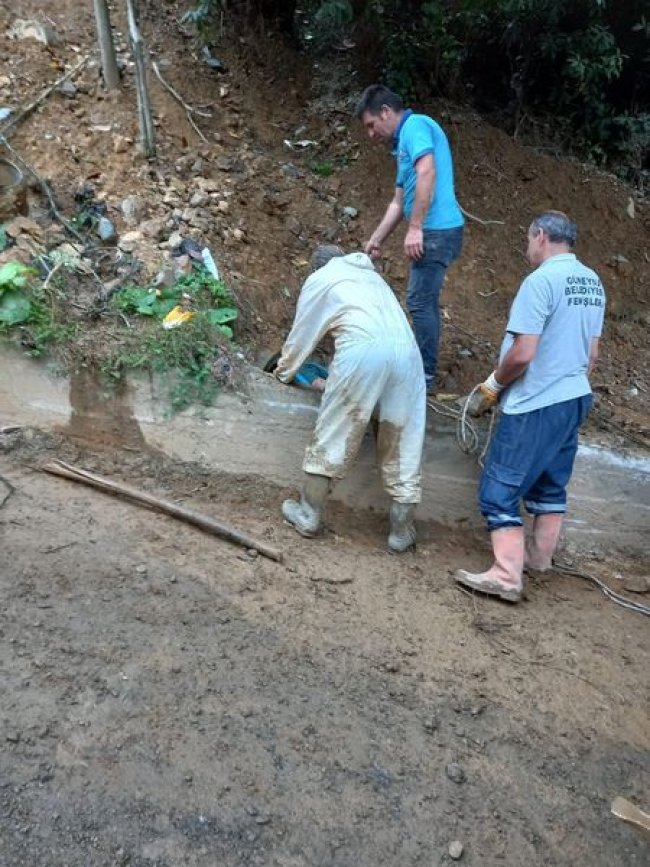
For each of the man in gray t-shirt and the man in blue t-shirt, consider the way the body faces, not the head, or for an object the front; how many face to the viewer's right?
0

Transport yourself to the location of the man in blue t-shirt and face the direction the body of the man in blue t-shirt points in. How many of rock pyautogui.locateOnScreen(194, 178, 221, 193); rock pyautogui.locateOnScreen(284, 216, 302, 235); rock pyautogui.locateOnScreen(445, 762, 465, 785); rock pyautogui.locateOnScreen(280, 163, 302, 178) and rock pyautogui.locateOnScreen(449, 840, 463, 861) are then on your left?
2

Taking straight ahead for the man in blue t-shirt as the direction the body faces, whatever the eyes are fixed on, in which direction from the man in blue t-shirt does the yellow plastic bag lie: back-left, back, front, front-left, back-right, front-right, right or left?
front

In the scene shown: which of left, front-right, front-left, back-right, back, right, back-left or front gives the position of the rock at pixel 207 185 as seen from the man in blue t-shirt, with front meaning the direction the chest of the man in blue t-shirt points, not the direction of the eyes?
front-right

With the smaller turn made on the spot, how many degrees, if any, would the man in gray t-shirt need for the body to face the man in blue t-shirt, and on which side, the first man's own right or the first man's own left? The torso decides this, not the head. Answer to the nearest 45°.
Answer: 0° — they already face them

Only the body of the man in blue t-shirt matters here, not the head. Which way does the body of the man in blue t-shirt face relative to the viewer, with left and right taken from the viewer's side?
facing to the left of the viewer

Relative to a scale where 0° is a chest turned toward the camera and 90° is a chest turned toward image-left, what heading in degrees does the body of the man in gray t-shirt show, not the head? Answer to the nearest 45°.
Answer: approximately 135°

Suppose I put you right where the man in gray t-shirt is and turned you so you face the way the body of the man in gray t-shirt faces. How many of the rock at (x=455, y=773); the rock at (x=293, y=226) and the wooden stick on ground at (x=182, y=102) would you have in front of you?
2

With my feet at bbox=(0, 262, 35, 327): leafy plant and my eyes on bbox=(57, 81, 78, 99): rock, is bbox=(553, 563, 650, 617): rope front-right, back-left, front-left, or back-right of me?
back-right
